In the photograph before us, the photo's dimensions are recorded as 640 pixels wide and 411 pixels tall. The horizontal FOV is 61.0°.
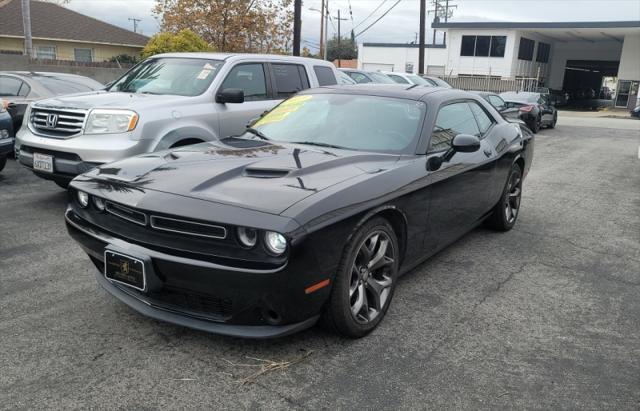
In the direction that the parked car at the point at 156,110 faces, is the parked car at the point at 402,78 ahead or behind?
behind

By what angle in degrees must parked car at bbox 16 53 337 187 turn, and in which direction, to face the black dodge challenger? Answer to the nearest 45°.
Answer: approximately 45° to its left

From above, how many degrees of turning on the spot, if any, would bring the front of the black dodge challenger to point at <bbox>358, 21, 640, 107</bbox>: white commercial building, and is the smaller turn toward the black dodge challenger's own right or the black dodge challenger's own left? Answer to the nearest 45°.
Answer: approximately 135° to the black dodge challenger's own right

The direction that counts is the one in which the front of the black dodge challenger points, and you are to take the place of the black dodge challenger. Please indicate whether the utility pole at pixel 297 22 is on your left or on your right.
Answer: on your right

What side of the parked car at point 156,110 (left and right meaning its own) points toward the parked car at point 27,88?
right

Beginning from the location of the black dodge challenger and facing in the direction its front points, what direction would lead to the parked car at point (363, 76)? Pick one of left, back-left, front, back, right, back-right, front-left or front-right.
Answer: back-right

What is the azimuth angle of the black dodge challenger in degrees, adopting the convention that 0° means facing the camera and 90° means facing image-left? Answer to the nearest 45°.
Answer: approximately 45°

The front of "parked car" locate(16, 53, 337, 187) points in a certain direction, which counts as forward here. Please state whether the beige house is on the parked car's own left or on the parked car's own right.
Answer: on the parked car's own right

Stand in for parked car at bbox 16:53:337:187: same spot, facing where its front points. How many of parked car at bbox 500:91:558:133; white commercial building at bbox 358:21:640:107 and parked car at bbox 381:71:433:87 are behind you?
3

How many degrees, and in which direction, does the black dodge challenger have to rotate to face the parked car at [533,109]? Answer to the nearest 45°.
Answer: approximately 180°

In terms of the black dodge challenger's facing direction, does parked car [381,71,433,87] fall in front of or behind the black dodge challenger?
behind
